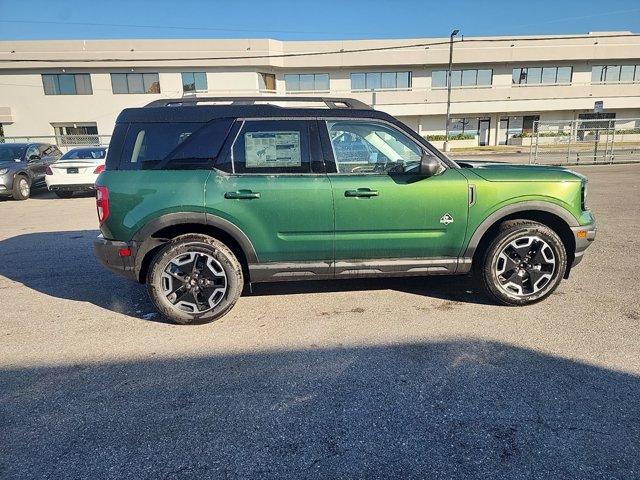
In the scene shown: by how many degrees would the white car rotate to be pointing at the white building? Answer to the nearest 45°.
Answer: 0° — it already faces it

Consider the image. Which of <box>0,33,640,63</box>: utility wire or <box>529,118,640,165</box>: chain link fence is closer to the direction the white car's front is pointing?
the utility wire

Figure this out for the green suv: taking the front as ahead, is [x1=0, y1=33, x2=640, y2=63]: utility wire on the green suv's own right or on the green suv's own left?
on the green suv's own left

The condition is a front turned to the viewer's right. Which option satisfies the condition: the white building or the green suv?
the green suv

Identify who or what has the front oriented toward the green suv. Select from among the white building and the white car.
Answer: the white building

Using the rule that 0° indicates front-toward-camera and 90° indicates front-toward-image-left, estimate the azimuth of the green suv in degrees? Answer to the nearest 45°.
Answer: approximately 270°

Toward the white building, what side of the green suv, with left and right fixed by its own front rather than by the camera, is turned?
left

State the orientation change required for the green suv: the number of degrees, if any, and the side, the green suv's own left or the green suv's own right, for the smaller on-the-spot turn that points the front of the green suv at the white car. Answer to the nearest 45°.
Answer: approximately 135° to the green suv's own left

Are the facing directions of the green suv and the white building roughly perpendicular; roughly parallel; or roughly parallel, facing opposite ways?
roughly perpendicular

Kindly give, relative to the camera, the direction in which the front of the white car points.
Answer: facing away from the viewer and to the right of the viewer

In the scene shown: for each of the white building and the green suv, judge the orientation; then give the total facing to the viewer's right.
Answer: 1

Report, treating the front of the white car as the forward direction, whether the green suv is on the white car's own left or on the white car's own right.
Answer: on the white car's own right

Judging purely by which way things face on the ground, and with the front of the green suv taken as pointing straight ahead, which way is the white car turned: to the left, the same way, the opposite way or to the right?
to the left
